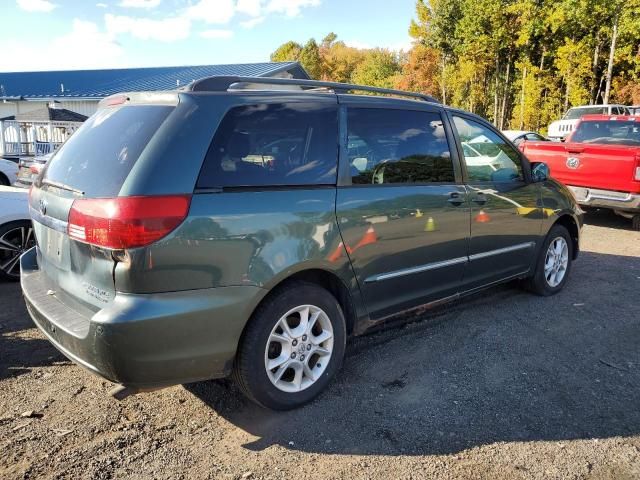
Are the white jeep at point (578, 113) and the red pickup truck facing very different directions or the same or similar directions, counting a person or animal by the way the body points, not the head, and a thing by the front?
very different directions

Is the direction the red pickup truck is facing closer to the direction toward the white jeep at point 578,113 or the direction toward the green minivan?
the white jeep

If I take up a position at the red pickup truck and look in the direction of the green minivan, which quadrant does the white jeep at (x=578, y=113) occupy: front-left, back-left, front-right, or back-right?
back-right

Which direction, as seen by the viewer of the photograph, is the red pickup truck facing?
facing away from the viewer and to the right of the viewer

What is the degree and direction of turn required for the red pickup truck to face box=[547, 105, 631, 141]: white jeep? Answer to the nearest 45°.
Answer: approximately 45° to its left

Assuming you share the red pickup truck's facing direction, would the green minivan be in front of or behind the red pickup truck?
behind

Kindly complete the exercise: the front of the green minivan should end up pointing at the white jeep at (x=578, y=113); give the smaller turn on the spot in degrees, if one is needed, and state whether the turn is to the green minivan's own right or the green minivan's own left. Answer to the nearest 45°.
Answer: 0° — it already faces it

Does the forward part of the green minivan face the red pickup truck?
yes

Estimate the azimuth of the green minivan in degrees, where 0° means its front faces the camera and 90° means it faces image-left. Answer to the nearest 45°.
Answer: approximately 225°

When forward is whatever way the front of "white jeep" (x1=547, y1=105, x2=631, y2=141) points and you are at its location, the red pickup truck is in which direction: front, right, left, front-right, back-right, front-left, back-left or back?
front-left
